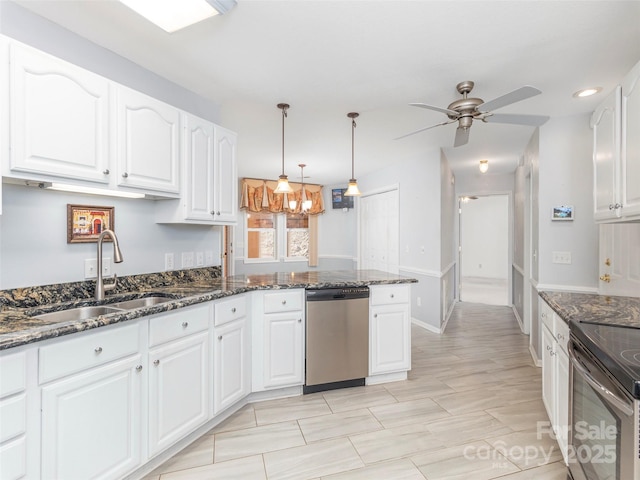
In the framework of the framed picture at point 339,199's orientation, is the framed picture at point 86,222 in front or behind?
in front

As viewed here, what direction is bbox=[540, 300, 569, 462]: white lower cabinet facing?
to the viewer's left

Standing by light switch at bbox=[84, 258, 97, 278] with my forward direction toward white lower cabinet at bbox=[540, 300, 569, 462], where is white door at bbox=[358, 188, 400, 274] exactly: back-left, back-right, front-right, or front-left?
front-left

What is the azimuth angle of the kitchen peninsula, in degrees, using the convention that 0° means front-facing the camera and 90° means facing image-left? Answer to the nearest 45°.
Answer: approximately 315°

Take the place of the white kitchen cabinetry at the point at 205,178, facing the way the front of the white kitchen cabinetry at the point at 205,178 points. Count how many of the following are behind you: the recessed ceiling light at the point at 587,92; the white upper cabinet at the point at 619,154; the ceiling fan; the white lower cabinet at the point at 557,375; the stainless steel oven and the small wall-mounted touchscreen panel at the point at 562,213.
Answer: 0

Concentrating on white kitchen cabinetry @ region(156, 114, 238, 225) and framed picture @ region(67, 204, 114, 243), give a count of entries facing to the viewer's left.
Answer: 0

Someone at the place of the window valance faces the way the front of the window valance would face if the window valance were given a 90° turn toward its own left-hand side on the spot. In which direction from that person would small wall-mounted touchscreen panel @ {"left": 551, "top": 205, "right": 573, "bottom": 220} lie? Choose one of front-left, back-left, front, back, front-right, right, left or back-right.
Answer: front-right

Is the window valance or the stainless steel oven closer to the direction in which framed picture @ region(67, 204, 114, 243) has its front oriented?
the stainless steel oven

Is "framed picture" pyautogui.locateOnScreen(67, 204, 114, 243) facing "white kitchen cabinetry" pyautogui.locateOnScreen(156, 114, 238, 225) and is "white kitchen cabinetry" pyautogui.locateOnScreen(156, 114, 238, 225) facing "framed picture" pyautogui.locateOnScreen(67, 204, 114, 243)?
no

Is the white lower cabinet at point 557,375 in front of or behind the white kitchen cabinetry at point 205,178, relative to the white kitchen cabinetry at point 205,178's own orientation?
in front

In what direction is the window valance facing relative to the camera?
toward the camera

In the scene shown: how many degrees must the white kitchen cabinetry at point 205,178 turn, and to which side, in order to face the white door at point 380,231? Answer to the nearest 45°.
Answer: approximately 90° to its left

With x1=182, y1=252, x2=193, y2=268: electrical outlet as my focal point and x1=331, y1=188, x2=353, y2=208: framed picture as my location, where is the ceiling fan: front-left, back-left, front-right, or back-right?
front-left

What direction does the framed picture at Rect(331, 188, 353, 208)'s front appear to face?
toward the camera

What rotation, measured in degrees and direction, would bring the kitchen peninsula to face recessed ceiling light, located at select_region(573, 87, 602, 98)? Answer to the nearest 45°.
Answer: approximately 45° to its left

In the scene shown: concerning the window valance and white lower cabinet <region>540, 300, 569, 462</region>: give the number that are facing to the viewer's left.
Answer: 1

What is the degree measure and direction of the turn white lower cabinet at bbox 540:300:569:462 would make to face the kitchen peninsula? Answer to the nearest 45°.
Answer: approximately 45° to its left

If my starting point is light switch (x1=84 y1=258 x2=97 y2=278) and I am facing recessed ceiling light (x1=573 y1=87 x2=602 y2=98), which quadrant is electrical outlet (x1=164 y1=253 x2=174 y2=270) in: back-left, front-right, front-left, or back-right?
front-left

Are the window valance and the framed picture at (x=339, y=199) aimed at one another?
no
